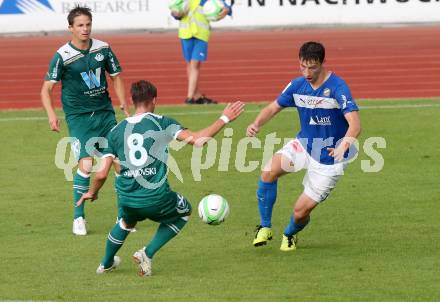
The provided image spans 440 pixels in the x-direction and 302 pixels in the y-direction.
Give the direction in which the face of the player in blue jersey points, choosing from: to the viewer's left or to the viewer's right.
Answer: to the viewer's left

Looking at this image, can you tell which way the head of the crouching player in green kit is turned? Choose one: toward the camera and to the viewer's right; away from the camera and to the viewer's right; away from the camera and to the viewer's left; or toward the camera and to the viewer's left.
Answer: away from the camera and to the viewer's right

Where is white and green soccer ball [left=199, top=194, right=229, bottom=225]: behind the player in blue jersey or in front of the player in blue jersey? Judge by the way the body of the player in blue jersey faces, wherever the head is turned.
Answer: in front

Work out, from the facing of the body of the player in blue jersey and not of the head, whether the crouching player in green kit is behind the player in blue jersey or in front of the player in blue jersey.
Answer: in front

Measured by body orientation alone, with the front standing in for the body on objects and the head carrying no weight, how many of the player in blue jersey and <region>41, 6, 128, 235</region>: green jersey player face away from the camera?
0

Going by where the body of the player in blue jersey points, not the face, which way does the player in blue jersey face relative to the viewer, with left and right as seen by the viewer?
facing the viewer and to the left of the viewer

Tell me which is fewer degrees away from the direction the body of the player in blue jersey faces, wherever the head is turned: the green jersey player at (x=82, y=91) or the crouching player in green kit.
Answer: the crouching player in green kit

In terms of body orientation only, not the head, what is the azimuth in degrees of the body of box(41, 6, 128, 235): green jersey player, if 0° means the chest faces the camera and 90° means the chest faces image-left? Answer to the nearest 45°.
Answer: approximately 315°
